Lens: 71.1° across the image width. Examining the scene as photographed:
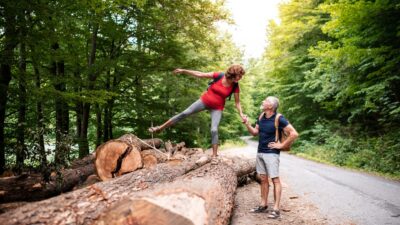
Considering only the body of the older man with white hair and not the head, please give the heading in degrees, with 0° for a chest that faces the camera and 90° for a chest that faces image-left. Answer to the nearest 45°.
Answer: approximately 45°

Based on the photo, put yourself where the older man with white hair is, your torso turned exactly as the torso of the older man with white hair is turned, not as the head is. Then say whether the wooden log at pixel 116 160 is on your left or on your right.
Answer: on your right

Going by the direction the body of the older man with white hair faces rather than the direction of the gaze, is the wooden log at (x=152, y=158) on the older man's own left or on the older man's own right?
on the older man's own right

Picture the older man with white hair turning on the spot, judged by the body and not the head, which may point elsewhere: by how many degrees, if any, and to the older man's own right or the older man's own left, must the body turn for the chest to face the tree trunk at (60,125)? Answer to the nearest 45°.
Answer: approximately 45° to the older man's own right
